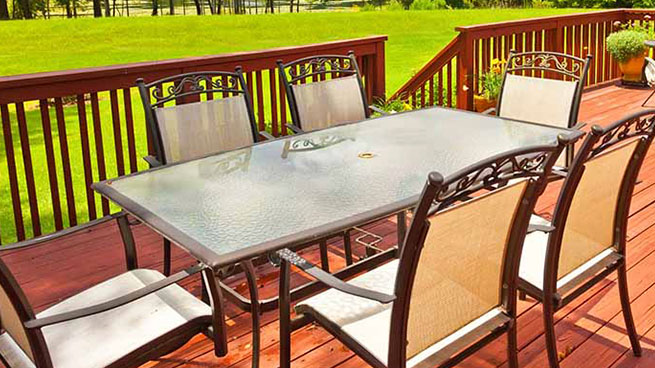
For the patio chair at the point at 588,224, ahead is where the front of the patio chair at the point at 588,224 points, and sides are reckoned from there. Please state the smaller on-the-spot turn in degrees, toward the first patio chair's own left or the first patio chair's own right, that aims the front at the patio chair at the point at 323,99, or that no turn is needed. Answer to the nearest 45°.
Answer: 0° — it already faces it

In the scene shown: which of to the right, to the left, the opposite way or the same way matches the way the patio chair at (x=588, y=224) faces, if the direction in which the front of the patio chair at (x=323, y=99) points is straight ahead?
the opposite way

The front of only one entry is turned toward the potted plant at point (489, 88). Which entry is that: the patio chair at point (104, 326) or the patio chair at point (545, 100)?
the patio chair at point (104, 326)

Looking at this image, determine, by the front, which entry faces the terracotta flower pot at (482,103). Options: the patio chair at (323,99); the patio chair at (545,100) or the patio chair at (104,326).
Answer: the patio chair at (104,326)

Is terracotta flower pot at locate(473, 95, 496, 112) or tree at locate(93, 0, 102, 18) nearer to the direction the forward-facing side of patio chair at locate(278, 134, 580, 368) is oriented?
the tree

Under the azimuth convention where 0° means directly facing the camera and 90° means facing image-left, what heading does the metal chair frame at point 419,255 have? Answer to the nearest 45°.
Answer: approximately 135°

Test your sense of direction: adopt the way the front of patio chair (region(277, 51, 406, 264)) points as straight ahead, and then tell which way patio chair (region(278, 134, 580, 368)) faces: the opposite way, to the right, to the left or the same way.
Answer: the opposite way

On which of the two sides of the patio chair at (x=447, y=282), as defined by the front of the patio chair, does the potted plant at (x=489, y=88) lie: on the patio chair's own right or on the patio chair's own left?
on the patio chair's own right

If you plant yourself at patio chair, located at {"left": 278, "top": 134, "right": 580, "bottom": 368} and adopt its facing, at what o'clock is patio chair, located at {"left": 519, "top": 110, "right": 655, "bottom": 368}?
patio chair, located at {"left": 519, "top": 110, "right": 655, "bottom": 368} is roughly at 3 o'clock from patio chair, located at {"left": 278, "top": 134, "right": 580, "bottom": 368}.

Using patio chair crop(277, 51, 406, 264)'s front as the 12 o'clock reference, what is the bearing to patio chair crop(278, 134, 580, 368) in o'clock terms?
patio chair crop(278, 134, 580, 368) is roughly at 1 o'clock from patio chair crop(277, 51, 406, 264).

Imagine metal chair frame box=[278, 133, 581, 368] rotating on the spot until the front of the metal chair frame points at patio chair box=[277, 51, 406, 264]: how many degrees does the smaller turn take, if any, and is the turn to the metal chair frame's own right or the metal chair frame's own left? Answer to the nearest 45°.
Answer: approximately 45° to the metal chair frame's own right
